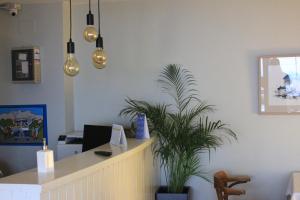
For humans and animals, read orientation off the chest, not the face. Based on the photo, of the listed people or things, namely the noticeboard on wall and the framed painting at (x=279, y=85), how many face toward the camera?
2

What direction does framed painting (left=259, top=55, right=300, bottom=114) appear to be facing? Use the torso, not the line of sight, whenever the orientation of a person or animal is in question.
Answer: toward the camera

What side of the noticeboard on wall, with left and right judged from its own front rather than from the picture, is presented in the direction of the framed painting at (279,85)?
left

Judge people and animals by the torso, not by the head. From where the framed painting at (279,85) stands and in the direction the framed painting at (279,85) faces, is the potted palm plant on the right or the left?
on its right

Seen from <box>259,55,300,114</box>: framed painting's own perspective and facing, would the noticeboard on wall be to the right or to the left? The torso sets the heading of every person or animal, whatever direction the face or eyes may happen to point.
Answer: on its right

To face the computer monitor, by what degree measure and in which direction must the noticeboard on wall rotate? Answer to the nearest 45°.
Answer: approximately 45° to its left

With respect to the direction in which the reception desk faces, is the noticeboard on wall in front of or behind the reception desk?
behind

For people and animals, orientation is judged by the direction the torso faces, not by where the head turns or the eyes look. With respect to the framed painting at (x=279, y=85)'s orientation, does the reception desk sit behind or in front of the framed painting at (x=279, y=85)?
in front

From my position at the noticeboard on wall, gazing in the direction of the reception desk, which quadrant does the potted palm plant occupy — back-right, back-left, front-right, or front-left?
front-left

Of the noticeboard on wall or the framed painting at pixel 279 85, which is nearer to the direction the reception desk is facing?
the framed painting

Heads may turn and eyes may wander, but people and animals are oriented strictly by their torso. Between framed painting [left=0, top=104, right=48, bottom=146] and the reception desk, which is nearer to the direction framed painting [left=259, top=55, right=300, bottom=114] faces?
the reception desk

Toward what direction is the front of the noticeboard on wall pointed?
toward the camera

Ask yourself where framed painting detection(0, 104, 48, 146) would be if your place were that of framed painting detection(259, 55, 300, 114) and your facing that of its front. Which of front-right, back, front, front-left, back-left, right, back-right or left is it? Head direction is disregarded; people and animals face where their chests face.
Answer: right

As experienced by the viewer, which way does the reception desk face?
facing the viewer and to the right of the viewer

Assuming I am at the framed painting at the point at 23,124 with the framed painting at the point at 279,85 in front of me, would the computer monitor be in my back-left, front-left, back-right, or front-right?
front-right
